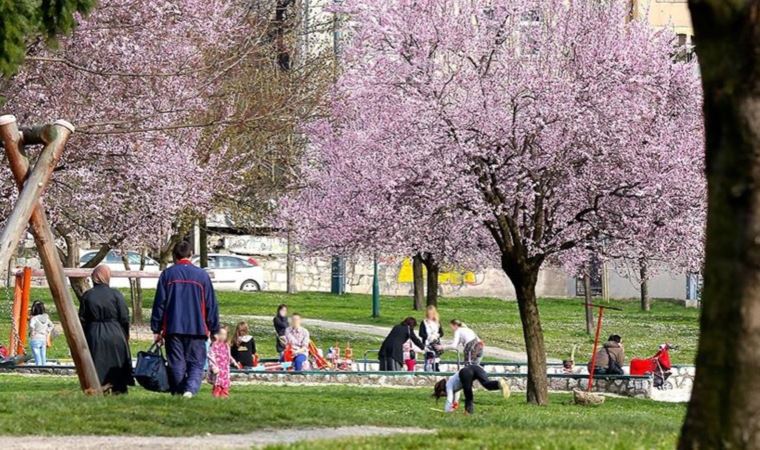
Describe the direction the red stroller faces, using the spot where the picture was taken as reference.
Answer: facing to the left of the viewer

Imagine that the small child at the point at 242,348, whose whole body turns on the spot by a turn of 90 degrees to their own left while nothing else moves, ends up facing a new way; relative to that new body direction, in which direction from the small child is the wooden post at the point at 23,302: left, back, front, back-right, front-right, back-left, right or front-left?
front

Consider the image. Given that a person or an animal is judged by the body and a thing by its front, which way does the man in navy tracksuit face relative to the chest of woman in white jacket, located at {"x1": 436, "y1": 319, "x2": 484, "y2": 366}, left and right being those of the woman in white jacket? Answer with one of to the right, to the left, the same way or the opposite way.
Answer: to the right

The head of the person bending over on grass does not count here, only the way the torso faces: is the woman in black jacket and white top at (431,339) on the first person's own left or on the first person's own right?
on the first person's own right

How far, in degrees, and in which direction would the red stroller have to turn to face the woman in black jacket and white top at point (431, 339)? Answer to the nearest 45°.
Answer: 0° — it already faces them

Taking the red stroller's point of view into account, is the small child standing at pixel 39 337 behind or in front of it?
in front

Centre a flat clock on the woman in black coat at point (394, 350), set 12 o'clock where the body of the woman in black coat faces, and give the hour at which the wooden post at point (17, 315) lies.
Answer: The wooden post is roughly at 6 o'clock from the woman in black coat.

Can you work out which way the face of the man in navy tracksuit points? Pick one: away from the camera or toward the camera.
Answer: away from the camera

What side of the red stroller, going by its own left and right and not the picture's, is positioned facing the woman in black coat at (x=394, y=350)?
front

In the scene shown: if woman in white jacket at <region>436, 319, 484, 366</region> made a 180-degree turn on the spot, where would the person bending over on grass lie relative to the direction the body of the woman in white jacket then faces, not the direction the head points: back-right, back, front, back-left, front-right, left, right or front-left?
right

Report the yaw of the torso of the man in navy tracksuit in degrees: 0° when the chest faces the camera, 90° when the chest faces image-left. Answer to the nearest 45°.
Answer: approximately 180°

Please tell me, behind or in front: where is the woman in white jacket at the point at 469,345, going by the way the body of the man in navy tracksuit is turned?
in front

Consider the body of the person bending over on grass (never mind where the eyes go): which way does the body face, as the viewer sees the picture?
to the viewer's left
